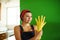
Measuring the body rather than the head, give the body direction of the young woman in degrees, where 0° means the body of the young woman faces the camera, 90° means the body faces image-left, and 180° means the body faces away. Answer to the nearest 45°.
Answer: approximately 315°
